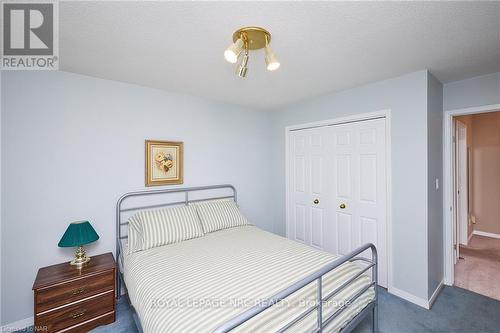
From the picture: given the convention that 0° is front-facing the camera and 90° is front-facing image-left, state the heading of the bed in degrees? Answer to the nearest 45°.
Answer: approximately 315°

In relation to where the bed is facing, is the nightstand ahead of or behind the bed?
behind

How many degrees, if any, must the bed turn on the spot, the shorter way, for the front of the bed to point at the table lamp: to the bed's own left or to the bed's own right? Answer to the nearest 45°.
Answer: approximately 135° to the bed's own right
